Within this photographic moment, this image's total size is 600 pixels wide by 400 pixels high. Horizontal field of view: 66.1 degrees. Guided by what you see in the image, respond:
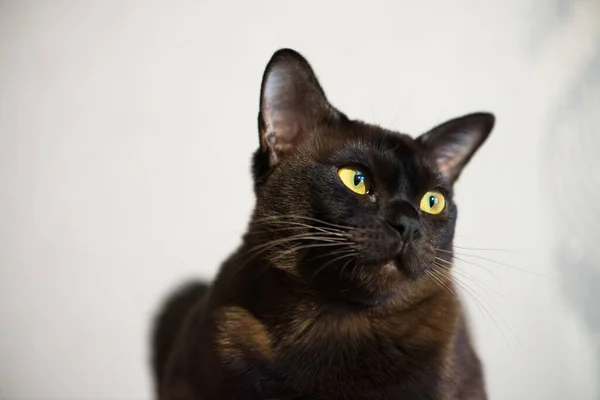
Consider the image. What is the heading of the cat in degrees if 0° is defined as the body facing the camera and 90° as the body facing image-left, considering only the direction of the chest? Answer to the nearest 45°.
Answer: approximately 315°
